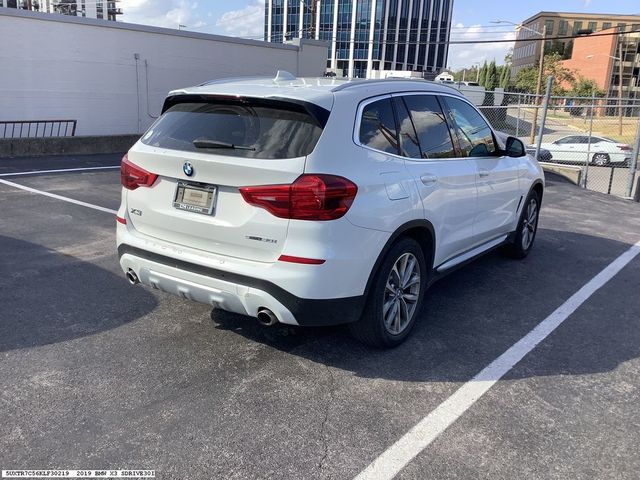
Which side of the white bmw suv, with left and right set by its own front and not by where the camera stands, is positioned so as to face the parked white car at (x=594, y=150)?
front

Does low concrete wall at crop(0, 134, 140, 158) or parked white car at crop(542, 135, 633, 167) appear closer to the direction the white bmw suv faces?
the parked white car

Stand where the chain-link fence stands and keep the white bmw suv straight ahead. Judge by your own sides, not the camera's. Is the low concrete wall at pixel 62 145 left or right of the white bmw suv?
right

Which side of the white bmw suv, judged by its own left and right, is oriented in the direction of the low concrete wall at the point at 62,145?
left

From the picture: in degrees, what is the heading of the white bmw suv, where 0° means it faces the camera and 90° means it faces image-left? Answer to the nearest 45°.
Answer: approximately 225°

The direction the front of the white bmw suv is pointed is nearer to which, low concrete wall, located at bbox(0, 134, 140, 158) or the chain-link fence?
the chain-link fence

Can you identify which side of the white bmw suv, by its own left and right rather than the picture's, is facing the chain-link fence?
front
